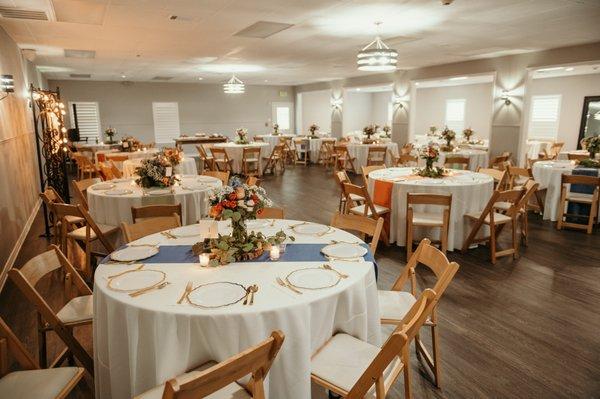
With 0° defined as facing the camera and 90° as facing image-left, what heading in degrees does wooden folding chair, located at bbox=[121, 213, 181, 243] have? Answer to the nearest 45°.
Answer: approximately 315°

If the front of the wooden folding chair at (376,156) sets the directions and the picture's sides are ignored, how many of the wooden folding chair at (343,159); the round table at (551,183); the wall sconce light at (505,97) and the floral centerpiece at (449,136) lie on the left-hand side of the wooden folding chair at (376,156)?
1

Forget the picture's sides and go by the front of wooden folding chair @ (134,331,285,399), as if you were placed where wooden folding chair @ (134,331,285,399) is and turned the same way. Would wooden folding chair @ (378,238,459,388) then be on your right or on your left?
on your right

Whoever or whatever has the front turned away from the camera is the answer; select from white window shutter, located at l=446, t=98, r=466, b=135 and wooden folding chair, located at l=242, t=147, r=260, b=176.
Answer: the wooden folding chair

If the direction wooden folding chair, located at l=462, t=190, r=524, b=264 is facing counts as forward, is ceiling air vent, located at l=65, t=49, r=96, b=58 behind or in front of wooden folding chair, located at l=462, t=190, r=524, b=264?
in front

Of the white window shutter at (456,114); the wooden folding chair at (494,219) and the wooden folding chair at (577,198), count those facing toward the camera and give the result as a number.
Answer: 1

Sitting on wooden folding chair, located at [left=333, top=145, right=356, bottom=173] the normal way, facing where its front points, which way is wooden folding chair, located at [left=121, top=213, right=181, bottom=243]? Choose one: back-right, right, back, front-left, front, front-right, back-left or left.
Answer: back-right

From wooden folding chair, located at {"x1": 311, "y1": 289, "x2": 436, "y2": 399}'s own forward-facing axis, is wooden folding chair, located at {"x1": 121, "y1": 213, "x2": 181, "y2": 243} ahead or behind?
ahead

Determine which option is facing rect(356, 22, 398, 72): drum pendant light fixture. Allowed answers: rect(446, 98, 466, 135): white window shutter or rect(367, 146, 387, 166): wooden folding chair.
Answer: the white window shutter

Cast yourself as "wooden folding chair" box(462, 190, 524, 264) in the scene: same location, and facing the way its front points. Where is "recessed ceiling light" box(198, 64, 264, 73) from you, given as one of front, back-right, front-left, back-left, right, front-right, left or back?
front

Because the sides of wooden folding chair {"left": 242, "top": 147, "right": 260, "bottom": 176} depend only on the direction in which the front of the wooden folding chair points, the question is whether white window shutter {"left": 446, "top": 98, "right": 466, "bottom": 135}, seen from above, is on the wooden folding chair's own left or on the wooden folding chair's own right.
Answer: on the wooden folding chair's own right

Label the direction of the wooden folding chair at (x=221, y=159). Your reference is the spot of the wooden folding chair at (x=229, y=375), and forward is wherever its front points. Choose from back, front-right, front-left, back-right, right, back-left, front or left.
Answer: front-right

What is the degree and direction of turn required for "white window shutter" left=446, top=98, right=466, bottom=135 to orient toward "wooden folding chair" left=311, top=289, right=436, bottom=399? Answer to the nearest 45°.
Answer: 0° — it already faces it

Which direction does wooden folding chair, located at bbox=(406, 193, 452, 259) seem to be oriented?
away from the camera

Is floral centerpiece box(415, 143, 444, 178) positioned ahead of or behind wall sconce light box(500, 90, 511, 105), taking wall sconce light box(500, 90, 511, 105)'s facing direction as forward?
ahead

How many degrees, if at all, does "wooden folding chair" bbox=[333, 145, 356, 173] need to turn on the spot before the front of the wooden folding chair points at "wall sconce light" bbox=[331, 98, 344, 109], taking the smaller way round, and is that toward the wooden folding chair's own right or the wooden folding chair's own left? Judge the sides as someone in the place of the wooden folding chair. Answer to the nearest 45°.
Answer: approximately 45° to the wooden folding chair's own left

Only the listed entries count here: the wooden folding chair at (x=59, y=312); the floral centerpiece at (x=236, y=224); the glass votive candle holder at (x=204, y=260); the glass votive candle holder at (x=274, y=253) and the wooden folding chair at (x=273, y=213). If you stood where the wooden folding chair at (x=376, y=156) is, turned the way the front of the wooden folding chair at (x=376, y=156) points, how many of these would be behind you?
5
